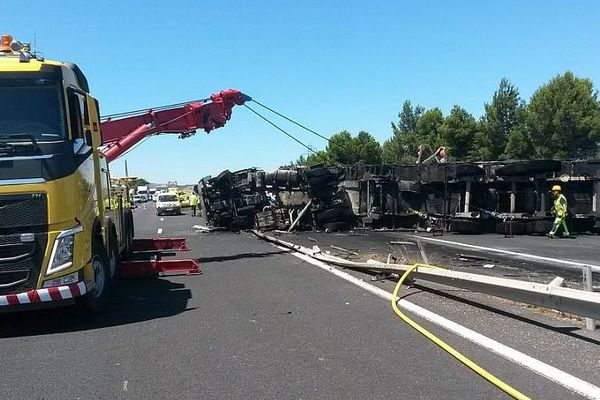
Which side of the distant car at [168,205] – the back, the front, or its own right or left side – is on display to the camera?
front

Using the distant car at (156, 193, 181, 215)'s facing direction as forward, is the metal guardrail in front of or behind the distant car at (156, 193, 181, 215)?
in front

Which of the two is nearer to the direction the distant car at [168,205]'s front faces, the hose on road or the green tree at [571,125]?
the hose on road

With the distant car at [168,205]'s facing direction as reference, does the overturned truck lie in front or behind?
in front

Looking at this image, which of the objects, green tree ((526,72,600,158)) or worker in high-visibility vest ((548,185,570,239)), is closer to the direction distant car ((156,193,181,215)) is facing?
the worker in high-visibility vest

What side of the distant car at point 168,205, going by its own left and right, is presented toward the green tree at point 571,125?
left

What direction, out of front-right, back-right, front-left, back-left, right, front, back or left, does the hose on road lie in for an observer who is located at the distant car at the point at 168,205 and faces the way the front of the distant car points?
front
